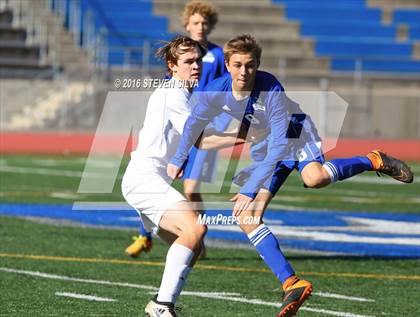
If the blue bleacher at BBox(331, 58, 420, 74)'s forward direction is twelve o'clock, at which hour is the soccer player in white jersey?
The soccer player in white jersey is roughly at 12 o'clock from the blue bleacher.

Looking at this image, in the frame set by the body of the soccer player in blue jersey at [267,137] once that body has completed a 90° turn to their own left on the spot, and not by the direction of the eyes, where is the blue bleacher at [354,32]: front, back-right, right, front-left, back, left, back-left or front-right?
back-left

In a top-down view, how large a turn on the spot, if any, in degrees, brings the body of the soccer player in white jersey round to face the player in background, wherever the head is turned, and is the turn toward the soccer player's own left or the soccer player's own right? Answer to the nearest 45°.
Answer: approximately 90° to the soccer player's own left

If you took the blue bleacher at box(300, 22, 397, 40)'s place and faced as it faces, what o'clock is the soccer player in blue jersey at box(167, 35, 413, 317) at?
The soccer player in blue jersey is roughly at 12 o'clock from the blue bleacher.

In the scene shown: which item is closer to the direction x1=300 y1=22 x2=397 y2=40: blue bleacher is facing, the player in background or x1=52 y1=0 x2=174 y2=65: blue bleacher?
the player in background

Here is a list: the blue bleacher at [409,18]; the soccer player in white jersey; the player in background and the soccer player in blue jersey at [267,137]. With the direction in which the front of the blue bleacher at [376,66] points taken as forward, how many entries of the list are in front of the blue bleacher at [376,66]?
3

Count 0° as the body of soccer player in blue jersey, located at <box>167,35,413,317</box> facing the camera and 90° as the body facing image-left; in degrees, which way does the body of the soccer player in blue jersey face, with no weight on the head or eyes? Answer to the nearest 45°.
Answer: approximately 45°

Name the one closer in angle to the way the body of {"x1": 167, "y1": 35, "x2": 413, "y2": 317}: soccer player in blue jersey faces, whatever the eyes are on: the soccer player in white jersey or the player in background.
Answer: the soccer player in white jersey

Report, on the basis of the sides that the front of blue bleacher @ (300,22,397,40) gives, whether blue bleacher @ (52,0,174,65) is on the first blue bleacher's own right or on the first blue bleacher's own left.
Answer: on the first blue bleacher's own right

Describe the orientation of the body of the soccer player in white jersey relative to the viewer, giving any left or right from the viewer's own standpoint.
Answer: facing to the right of the viewer
